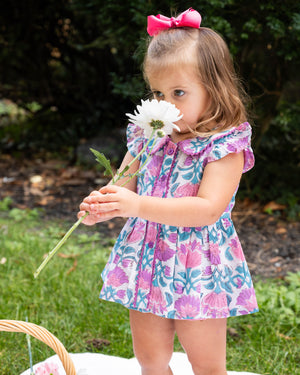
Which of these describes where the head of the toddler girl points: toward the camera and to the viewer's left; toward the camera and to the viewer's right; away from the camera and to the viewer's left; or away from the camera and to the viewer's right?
toward the camera and to the viewer's left

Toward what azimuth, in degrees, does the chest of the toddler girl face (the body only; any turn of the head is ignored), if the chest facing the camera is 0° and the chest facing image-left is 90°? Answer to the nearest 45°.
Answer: approximately 45°
